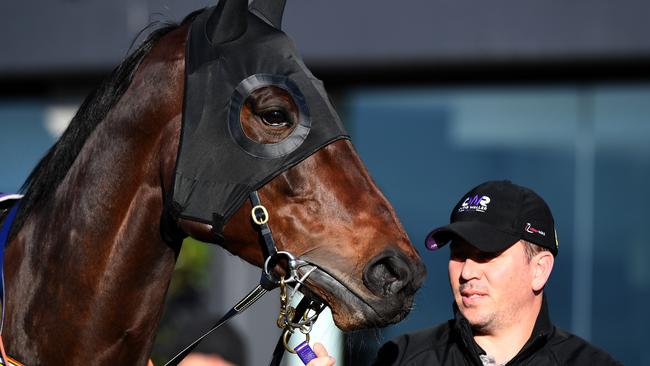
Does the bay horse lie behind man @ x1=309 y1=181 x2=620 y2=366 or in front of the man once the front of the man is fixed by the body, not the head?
in front

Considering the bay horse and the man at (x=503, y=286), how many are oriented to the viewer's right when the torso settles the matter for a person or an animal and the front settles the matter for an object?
1

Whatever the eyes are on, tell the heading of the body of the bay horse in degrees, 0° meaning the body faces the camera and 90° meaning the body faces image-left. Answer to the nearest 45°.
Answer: approximately 270°

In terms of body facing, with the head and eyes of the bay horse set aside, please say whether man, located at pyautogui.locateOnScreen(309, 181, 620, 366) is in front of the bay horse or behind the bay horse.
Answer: in front

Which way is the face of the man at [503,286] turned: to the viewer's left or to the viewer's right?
to the viewer's left

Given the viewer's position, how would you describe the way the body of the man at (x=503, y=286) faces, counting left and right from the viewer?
facing the viewer and to the left of the viewer

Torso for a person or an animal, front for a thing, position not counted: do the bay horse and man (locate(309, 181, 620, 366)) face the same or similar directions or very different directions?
very different directions
